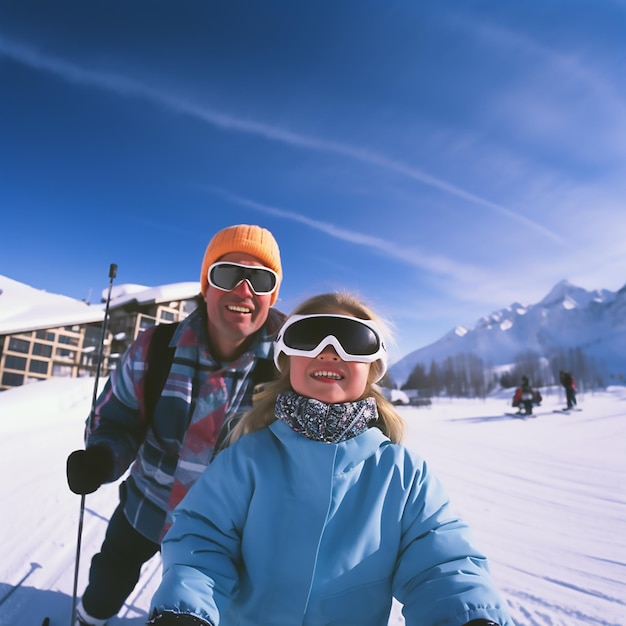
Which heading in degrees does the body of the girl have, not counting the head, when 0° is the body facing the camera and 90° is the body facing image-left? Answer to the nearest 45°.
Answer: approximately 0°

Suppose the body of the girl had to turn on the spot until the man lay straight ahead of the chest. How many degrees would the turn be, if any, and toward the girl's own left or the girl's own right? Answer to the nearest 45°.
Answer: approximately 135° to the girl's own right

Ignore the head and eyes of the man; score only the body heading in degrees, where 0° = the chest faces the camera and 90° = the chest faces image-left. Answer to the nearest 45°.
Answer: approximately 0°

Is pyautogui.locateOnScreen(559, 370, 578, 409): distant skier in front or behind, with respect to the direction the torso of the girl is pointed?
behind

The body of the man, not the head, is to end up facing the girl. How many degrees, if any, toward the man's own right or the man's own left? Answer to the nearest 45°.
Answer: approximately 45° to the man's own left
